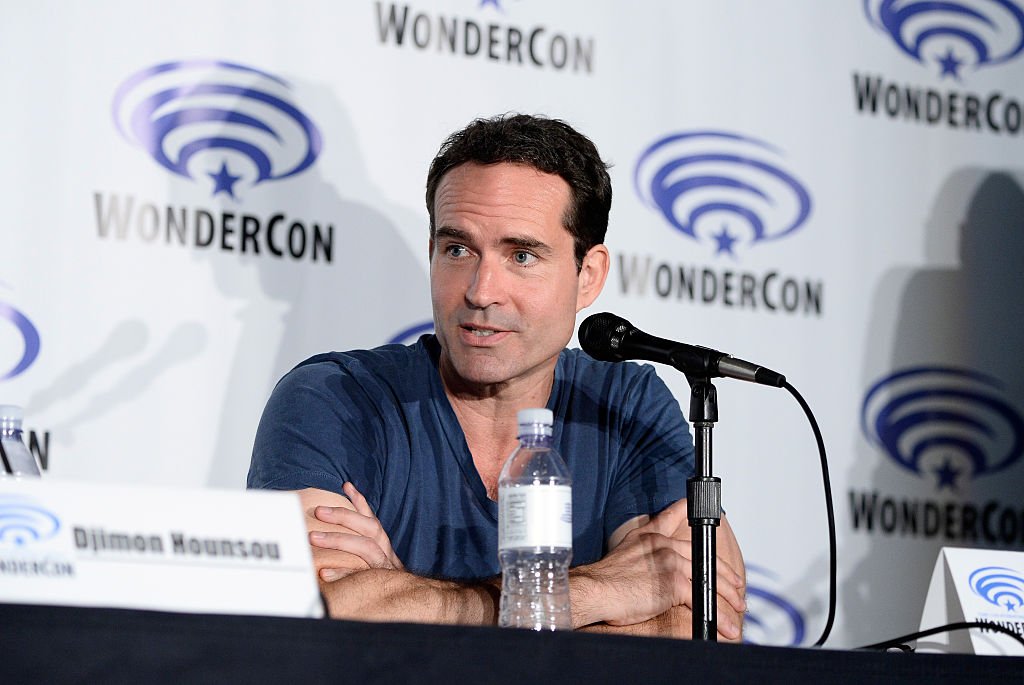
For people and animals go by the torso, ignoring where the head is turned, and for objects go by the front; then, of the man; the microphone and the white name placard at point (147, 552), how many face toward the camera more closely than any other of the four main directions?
2

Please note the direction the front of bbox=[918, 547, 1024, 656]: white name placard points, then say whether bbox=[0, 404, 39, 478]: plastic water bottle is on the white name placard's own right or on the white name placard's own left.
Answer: on the white name placard's own right

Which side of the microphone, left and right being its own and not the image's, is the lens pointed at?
left

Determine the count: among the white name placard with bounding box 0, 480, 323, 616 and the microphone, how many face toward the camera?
1

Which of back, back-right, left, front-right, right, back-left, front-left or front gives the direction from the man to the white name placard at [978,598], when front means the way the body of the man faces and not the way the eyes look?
front-left

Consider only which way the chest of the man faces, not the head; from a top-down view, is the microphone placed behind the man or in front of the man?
in front

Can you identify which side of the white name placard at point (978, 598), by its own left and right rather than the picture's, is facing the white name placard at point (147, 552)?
right

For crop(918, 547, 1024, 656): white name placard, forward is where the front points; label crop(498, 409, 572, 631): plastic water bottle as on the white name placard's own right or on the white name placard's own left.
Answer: on the white name placard's own right

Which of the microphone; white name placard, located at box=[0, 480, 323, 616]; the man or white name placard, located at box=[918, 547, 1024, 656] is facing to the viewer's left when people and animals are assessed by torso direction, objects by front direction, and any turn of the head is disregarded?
the microphone

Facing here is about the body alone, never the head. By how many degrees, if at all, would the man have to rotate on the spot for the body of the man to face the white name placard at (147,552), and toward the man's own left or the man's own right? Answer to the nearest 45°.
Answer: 0° — they already face it

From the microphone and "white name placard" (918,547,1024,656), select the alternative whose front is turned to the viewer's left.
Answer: the microphone
